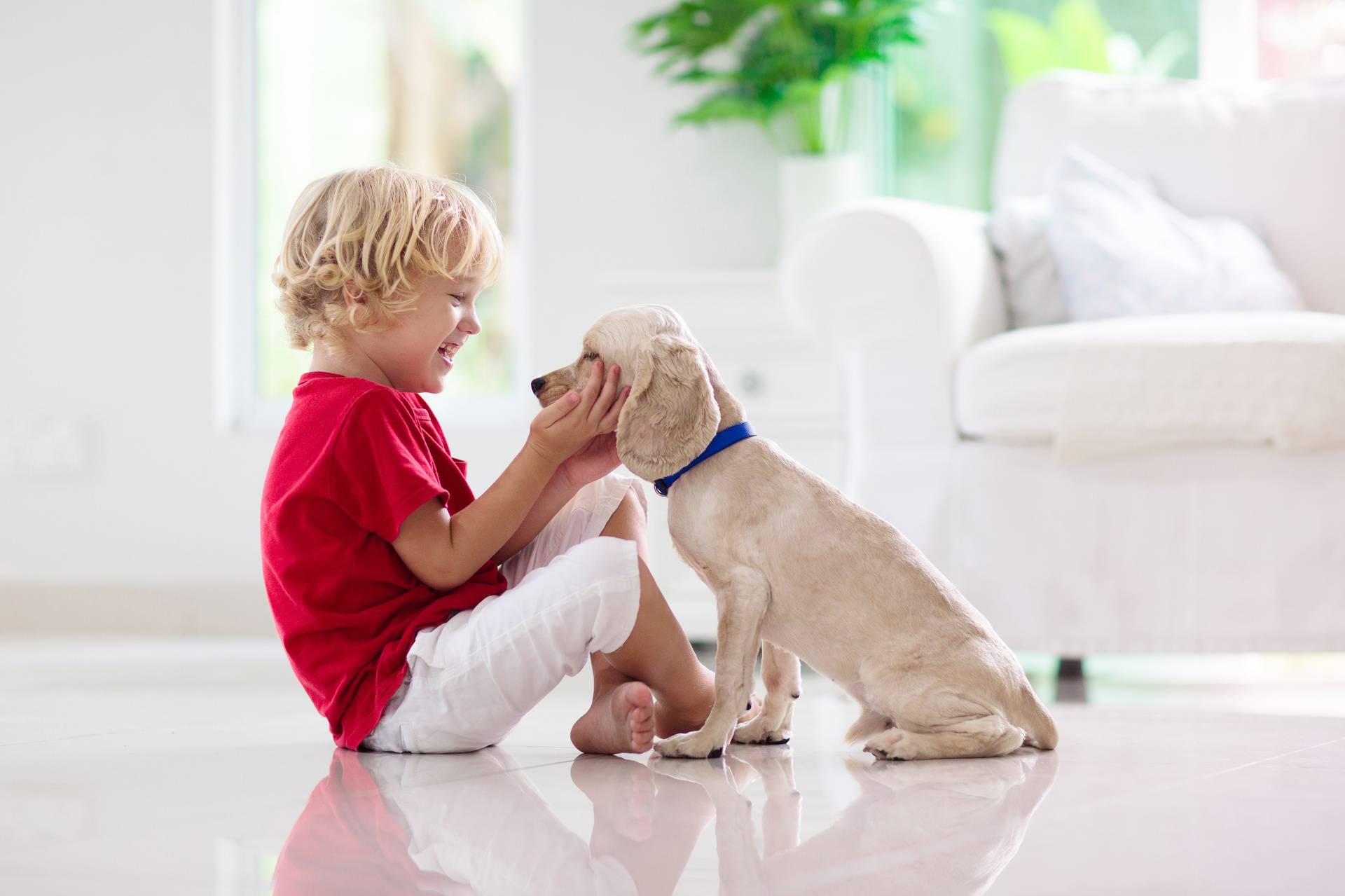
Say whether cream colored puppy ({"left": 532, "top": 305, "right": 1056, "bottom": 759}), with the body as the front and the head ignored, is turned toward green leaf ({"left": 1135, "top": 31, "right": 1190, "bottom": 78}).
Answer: no

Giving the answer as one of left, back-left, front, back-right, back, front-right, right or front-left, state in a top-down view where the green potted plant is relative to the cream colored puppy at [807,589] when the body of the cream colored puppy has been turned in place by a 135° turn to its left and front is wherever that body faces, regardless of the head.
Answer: back-left

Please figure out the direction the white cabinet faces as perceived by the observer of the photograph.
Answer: facing the viewer

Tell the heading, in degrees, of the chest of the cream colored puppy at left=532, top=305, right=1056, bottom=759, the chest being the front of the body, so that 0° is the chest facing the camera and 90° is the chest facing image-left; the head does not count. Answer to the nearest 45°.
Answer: approximately 90°

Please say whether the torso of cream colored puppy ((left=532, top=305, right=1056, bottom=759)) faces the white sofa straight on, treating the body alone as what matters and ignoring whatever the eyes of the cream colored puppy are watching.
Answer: no

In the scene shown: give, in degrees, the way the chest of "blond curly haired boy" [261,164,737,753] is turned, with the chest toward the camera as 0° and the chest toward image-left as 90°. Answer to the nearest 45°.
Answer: approximately 270°

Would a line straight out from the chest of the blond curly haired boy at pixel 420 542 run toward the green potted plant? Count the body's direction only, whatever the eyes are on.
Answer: no

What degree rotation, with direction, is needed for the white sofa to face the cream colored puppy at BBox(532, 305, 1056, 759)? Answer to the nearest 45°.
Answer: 0° — it already faces it

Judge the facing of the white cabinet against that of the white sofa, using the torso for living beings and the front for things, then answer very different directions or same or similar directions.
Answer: same or similar directions

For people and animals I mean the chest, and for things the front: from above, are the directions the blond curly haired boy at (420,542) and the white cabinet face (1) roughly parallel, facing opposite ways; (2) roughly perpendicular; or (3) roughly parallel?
roughly perpendicular

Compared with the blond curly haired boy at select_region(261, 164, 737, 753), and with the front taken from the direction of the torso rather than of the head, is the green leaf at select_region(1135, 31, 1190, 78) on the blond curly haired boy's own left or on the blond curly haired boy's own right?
on the blond curly haired boy's own left

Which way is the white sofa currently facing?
toward the camera

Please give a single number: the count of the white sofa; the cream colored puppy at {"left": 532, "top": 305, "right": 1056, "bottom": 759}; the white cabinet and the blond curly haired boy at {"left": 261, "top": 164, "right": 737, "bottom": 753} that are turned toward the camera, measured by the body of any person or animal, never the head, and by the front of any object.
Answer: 2

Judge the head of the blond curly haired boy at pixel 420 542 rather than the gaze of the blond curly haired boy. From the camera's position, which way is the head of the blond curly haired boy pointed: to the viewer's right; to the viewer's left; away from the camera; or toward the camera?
to the viewer's right

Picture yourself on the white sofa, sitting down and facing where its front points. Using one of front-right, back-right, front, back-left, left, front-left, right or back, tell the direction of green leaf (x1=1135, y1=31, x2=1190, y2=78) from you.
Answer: back
